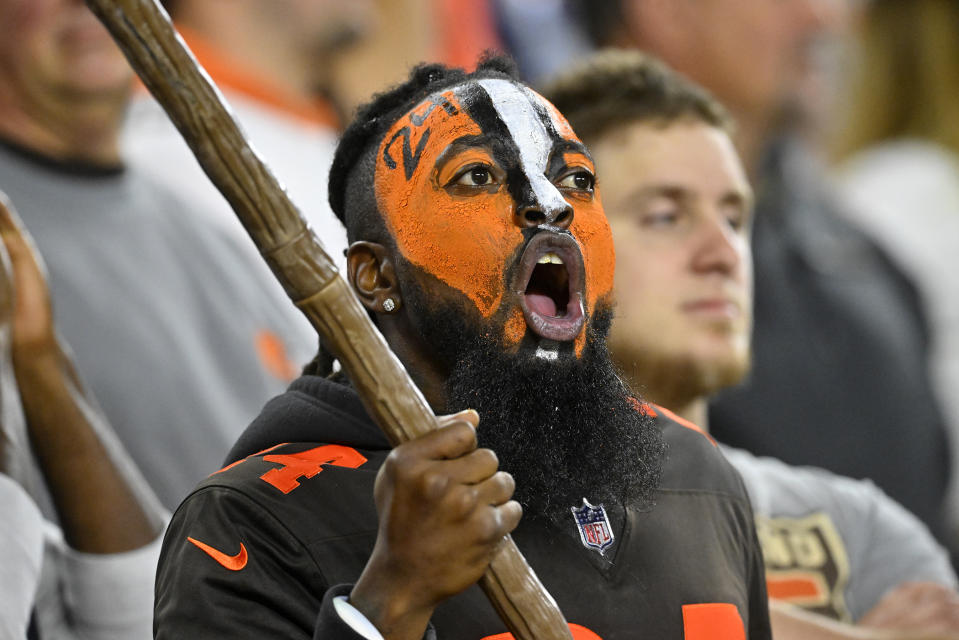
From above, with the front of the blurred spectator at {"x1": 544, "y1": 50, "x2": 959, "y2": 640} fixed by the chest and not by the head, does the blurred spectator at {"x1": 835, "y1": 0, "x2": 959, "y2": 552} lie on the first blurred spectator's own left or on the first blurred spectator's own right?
on the first blurred spectator's own left

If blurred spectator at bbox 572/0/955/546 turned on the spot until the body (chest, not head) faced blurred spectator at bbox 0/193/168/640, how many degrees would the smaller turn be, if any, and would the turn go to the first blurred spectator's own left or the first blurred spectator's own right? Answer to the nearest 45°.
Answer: approximately 90° to the first blurred spectator's own right

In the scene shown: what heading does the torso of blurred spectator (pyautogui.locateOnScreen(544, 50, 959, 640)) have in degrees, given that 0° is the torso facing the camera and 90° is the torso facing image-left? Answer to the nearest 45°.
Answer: approximately 315°

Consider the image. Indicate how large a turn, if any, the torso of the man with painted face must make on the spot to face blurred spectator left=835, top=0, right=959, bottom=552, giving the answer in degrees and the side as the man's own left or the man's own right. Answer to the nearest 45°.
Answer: approximately 90° to the man's own left

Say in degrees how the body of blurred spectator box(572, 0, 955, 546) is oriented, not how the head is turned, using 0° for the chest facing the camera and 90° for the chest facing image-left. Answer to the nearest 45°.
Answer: approximately 315°

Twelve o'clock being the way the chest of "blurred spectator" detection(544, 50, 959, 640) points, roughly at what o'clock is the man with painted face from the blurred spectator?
The man with painted face is roughly at 2 o'clock from the blurred spectator.

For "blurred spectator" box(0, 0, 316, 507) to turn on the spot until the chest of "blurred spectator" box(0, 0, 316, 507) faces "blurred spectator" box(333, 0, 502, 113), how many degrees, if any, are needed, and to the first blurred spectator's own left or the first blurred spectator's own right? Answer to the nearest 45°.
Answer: approximately 90° to the first blurred spectator's own left

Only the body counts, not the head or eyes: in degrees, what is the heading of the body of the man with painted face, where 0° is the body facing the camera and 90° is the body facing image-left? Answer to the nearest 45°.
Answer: approximately 315°
